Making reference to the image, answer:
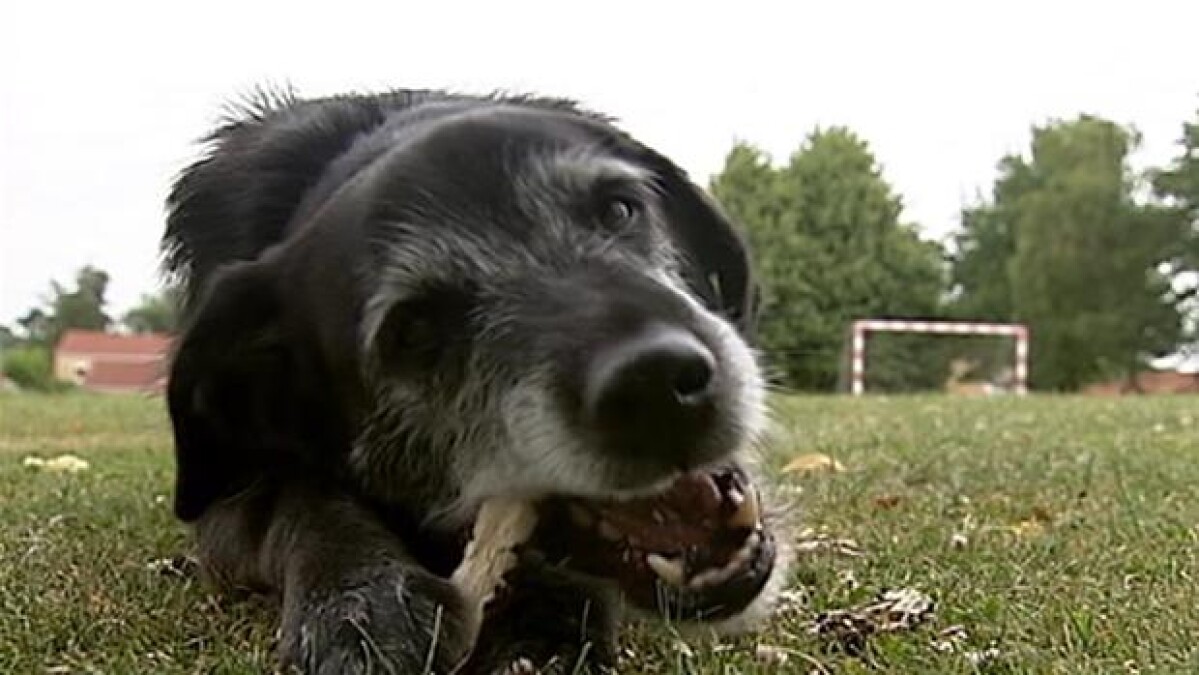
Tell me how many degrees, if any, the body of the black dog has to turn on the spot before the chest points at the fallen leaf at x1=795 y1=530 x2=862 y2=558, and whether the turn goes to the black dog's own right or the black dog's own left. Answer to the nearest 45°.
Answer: approximately 90° to the black dog's own left

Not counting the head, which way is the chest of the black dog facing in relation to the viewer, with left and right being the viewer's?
facing the viewer and to the right of the viewer

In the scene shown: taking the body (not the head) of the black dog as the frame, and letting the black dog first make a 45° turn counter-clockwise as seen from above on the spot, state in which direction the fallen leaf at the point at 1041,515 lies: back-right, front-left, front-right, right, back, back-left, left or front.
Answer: front-left

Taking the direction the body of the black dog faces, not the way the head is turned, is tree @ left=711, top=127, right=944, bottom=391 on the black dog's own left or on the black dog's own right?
on the black dog's own left

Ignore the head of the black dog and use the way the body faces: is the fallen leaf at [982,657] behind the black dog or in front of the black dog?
in front

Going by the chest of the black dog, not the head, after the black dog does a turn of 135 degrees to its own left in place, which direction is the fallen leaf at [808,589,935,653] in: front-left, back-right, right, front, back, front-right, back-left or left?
right

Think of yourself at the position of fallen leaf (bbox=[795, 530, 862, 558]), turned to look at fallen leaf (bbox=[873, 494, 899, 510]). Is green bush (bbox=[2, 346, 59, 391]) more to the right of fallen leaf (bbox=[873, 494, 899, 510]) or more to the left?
left

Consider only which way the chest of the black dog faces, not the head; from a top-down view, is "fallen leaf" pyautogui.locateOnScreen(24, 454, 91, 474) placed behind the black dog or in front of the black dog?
behind

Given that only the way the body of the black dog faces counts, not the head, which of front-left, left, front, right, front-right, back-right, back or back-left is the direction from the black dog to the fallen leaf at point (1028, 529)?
left

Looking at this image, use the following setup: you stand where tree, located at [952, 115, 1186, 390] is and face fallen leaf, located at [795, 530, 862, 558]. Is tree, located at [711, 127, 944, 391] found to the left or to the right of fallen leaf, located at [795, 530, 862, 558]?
right
